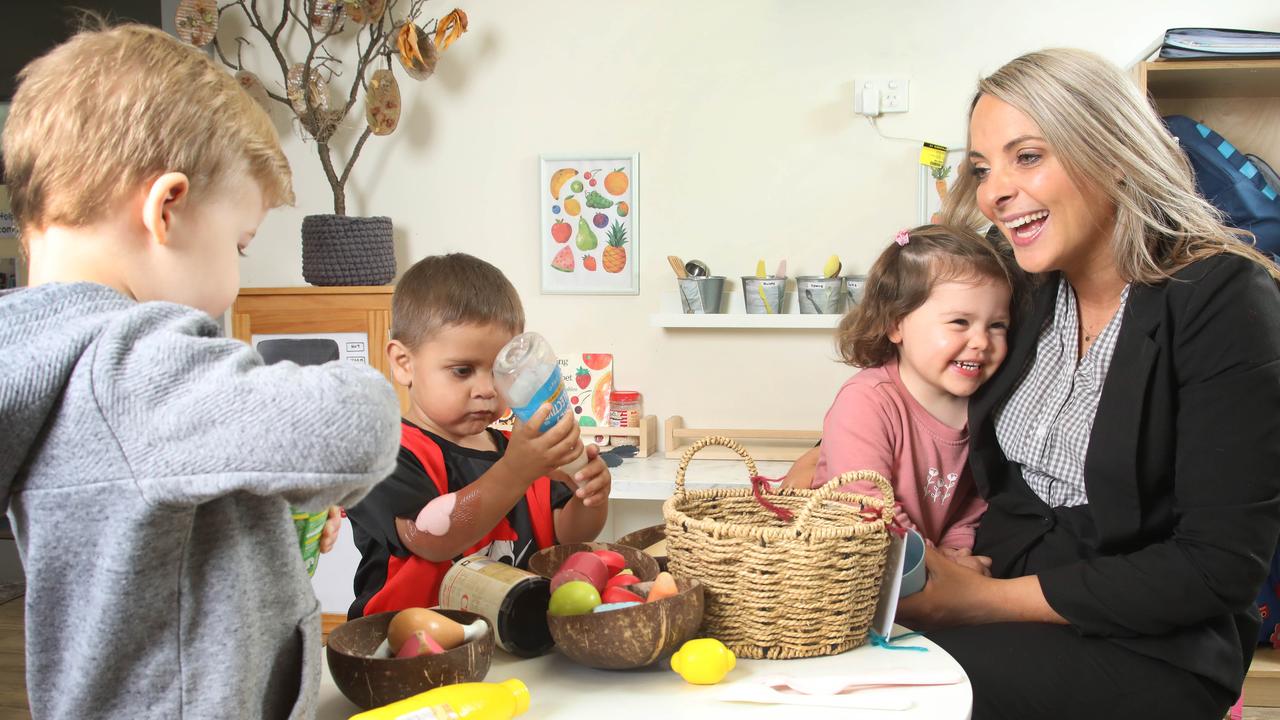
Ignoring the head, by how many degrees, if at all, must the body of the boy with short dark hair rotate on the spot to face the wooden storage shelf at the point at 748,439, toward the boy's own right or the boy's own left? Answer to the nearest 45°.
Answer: approximately 90° to the boy's own left

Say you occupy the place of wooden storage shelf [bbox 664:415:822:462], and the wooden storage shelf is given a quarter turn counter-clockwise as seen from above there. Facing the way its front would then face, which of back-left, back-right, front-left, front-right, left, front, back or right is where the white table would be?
right

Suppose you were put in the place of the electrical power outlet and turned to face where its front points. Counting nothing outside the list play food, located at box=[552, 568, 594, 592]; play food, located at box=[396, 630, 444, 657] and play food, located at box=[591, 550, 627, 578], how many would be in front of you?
3

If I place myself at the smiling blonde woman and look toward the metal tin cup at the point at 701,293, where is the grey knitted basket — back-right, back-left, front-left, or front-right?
front-left

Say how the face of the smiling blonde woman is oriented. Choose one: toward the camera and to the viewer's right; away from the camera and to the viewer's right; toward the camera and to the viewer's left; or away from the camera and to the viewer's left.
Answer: toward the camera and to the viewer's left

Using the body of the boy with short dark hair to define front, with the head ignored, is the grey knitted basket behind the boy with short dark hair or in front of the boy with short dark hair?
behind

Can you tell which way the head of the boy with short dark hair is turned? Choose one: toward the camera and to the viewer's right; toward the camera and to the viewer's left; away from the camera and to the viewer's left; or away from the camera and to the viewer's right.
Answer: toward the camera and to the viewer's right

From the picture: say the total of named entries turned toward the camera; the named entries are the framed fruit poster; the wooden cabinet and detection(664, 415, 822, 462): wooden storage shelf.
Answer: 3

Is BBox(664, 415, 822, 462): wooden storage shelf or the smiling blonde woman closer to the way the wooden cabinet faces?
the smiling blonde woman

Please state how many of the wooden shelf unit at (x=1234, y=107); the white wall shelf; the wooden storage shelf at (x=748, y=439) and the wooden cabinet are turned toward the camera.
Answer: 4

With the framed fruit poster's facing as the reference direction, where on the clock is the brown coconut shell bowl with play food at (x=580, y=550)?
The brown coconut shell bowl with play food is roughly at 12 o'clock from the framed fruit poster.

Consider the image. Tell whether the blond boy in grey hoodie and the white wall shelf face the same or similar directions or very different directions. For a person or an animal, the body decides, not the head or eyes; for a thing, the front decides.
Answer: very different directions

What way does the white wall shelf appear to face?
toward the camera

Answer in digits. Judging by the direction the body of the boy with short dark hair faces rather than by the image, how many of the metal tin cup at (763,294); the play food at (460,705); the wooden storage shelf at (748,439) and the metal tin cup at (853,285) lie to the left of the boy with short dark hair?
3

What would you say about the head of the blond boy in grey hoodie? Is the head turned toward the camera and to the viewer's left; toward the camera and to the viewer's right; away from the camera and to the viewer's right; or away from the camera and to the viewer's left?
away from the camera and to the viewer's right

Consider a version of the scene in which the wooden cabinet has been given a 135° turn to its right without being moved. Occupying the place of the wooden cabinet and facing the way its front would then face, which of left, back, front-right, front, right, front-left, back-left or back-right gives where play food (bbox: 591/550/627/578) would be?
back-left

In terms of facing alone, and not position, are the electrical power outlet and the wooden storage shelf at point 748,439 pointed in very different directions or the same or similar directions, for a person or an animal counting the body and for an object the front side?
same or similar directions

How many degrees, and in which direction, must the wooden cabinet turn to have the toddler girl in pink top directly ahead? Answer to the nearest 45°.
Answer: approximately 45° to its left

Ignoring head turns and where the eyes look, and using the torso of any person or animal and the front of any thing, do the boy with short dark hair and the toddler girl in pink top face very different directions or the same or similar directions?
same or similar directions

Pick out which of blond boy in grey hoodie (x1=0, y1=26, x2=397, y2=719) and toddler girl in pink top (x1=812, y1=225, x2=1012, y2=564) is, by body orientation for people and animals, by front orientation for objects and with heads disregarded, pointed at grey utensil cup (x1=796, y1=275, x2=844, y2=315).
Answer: the blond boy in grey hoodie

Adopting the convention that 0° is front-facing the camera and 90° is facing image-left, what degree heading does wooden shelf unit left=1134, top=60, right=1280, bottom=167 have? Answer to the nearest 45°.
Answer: approximately 0°

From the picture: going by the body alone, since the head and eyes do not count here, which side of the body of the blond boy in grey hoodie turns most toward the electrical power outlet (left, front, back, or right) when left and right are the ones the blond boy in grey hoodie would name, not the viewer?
front

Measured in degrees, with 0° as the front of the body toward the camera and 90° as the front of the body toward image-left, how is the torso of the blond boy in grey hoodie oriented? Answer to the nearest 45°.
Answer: approximately 225°
